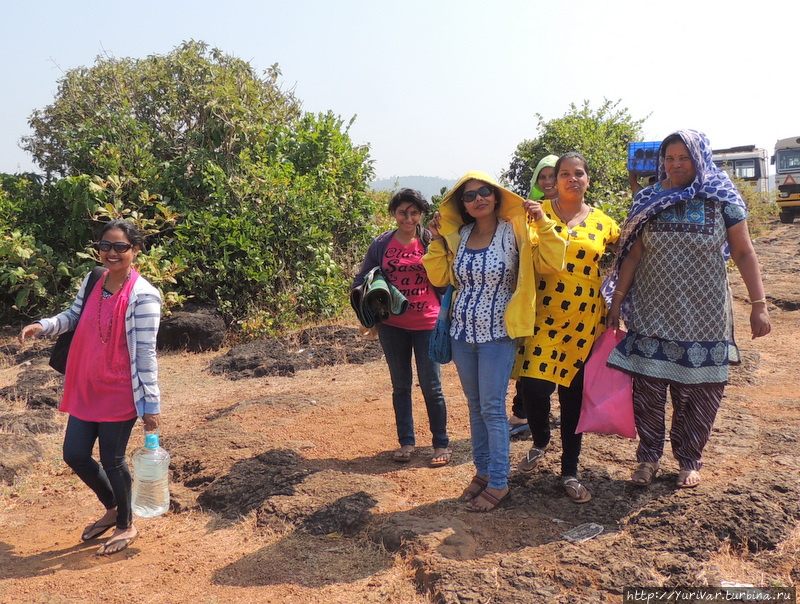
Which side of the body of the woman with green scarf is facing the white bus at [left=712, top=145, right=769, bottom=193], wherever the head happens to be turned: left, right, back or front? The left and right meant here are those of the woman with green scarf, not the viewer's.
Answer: back

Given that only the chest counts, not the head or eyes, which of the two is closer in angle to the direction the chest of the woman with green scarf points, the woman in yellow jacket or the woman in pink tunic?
the woman in yellow jacket

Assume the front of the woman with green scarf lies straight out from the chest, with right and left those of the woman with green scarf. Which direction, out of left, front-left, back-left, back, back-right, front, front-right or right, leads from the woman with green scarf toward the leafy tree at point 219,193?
back-right

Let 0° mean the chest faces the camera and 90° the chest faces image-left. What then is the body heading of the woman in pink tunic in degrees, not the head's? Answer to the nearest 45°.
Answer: approximately 45°

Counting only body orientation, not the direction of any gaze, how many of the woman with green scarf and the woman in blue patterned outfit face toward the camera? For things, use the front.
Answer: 2

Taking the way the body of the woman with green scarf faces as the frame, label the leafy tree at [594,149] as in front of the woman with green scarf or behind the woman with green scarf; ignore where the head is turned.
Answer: behind

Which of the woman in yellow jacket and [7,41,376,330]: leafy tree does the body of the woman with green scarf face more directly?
the woman in yellow jacket
